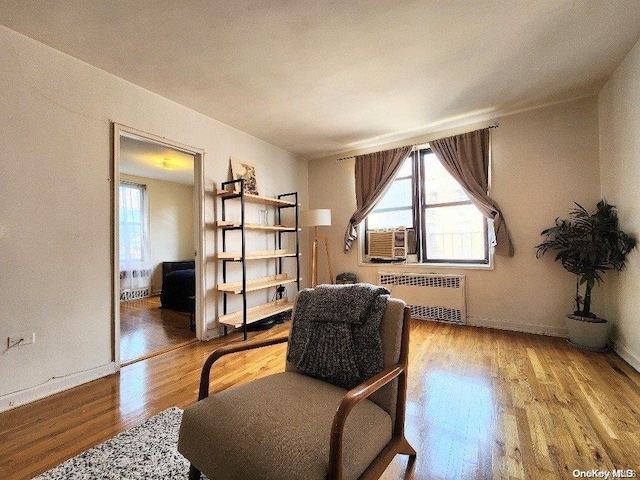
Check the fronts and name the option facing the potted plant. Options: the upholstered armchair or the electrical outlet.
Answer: the electrical outlet

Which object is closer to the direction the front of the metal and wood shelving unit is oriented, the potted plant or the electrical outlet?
the potted plant

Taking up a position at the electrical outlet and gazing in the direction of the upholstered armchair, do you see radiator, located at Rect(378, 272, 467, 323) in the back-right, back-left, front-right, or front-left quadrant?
front-left

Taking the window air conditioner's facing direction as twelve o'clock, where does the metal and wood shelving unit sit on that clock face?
The metal and wood shelving unit is roughly at 2 o'clock from the window air conditioner.

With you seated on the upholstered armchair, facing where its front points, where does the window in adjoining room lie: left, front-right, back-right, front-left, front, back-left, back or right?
right

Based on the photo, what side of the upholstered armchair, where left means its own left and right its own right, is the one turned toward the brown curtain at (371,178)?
back

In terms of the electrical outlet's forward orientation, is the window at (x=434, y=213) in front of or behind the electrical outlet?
in front

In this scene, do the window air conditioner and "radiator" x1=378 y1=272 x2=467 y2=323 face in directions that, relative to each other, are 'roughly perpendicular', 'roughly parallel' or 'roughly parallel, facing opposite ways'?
roughly parallel

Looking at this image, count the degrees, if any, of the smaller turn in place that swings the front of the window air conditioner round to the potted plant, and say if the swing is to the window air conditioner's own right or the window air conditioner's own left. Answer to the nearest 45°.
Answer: approximately 45° to the window air conditioner's own left

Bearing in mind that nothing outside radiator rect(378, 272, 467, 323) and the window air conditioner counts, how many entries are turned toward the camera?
2

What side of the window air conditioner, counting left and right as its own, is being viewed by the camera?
front

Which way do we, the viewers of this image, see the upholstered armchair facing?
facing the viewer and to the left of the viewer

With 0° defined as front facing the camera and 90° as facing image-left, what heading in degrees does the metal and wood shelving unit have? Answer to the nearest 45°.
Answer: approximately 315°

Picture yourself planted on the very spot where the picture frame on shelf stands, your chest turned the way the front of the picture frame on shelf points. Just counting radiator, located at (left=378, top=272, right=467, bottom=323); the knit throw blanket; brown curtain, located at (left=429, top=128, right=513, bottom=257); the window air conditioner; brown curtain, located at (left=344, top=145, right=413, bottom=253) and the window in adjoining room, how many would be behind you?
1

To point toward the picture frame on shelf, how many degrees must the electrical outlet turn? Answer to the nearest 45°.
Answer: approximately 45° to its left

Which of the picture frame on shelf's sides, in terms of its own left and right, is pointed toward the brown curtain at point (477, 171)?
front

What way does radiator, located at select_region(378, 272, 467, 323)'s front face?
toward the camera

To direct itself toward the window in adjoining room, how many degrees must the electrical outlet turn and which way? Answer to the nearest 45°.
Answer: approximately 135° to its left

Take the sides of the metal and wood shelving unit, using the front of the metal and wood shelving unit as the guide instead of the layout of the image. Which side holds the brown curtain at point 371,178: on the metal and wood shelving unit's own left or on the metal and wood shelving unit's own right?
on the metal and wood shelving unit's own left

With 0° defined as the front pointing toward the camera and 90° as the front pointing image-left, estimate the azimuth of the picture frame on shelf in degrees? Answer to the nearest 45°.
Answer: approximately 315°
